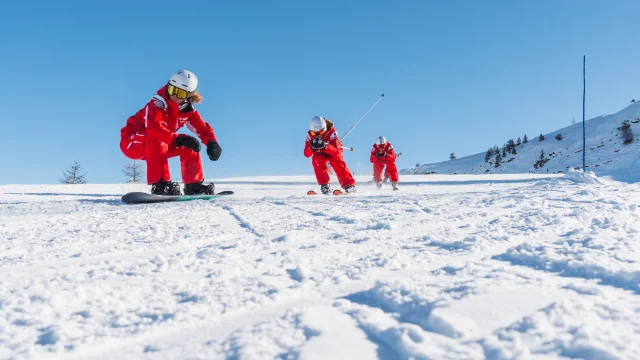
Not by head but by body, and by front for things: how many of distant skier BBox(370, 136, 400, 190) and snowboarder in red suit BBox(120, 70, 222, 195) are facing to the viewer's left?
0

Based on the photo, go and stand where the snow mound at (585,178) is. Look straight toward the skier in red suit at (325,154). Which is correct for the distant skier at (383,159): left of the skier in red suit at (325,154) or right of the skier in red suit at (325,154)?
right

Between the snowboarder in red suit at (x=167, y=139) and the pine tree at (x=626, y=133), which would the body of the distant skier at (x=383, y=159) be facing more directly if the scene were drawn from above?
the snowboarder in red suit

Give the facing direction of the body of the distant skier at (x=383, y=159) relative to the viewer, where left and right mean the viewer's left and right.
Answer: facing the viewer

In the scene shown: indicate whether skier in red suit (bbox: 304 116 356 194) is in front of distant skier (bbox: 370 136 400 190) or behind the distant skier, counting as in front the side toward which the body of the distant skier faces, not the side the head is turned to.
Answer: in front

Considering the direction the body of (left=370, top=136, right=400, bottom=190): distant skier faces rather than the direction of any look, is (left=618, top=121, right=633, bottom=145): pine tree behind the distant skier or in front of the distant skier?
behind

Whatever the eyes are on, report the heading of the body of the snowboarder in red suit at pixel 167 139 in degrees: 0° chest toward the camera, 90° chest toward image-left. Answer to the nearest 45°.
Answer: approximately 315°

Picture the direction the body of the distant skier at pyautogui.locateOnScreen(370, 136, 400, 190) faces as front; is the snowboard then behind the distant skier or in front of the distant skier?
in front

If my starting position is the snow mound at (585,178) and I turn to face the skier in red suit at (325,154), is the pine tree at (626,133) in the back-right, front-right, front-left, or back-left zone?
back-right
